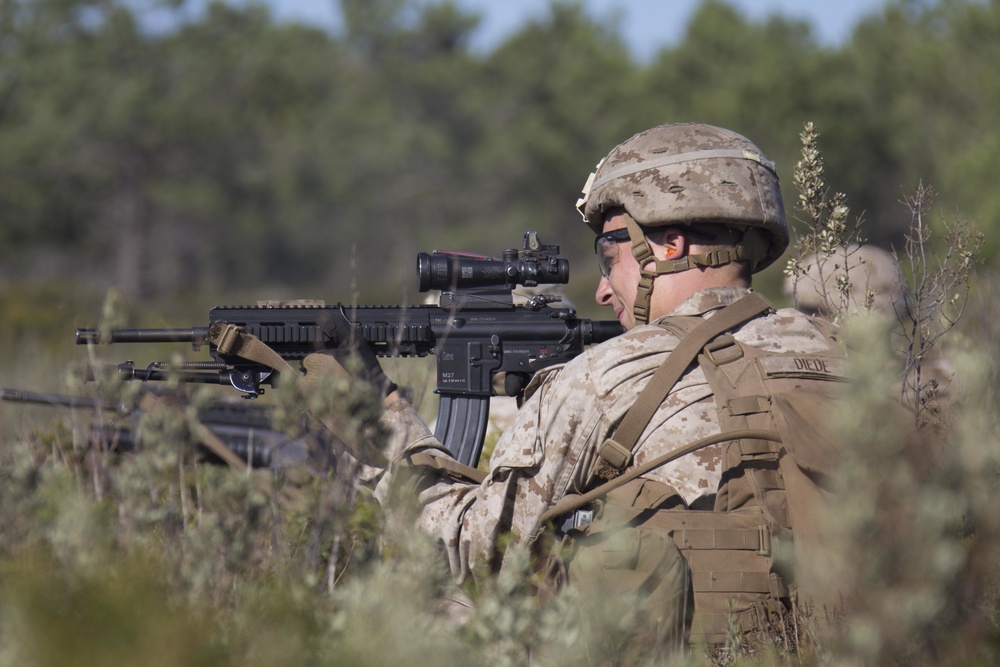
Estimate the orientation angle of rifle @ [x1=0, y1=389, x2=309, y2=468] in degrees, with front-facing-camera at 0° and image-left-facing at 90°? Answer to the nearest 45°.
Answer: approximately 90°

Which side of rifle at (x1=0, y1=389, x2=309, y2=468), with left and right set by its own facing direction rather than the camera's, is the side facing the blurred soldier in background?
back
